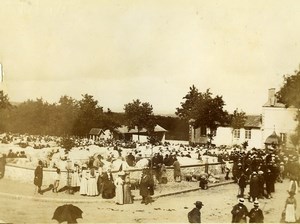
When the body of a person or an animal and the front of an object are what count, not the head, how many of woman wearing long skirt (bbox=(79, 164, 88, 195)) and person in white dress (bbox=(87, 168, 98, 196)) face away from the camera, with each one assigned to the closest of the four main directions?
2

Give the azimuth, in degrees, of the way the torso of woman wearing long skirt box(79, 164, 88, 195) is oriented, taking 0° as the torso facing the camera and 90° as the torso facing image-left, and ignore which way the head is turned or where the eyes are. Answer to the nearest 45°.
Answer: approximately 180°

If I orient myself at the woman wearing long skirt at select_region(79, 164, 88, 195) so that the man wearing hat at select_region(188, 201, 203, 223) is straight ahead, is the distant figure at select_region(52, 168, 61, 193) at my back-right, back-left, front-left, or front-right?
back-right

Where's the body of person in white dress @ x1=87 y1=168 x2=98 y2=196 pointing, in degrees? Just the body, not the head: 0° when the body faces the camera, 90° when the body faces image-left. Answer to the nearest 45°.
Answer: approximately 180°

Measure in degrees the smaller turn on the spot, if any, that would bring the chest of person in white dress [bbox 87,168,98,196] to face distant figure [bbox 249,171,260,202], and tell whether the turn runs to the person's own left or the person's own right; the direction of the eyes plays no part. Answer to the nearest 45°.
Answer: approximately 90° to the person's own right
